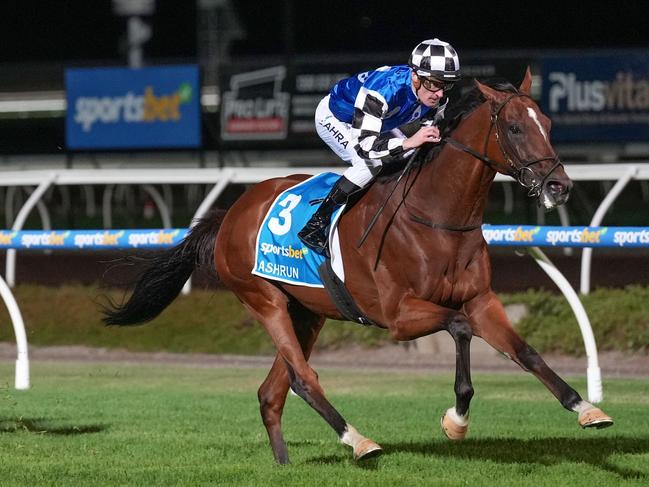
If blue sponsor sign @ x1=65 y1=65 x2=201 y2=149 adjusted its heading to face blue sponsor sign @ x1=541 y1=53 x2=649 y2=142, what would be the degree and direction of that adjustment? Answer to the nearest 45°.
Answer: approximately 45° to its left

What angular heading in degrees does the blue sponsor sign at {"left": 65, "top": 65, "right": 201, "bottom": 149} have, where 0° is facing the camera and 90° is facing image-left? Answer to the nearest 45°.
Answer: approximately 0°

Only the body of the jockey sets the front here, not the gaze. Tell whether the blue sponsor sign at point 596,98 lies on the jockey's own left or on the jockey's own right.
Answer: on the jockey's own left

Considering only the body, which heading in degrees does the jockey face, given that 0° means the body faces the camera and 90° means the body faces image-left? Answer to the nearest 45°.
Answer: approximately 315°

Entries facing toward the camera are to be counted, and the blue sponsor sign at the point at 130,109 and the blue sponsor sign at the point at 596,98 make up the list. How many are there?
2

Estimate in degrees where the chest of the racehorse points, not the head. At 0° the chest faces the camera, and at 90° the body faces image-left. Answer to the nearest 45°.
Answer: approximately 315°

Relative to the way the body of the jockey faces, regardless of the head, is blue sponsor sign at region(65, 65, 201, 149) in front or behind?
behind

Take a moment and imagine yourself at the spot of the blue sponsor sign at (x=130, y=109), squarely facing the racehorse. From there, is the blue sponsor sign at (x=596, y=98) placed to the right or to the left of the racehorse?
left

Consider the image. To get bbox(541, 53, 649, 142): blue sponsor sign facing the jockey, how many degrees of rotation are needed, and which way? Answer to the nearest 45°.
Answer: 0° — it already faces them

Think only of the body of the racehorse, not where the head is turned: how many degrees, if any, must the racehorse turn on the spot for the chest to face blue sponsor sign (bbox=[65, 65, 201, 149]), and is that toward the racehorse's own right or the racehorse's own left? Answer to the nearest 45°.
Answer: approximately 135° to the racehorse's own left
